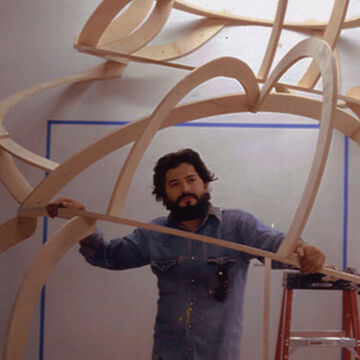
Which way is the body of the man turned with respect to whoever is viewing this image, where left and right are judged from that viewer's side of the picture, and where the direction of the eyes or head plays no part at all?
facing the viewer

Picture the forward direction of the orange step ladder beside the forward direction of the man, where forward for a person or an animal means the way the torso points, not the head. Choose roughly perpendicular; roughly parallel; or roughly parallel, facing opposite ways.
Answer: roughly parallel

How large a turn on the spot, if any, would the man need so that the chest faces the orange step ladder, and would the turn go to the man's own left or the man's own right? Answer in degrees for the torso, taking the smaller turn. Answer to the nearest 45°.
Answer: approximately 135° to the man's own left

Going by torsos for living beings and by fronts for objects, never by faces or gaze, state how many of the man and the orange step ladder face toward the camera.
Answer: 2

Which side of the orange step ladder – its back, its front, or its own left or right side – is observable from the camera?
front

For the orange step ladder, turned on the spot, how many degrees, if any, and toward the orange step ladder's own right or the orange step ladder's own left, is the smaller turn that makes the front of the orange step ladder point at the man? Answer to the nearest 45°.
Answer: approximately 45° to the orange step ladder's own right
